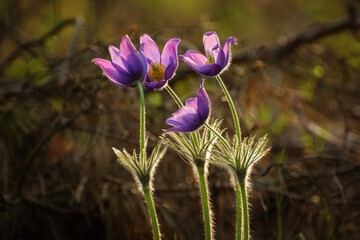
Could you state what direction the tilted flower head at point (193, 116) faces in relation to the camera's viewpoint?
facing to the left of the viewer
